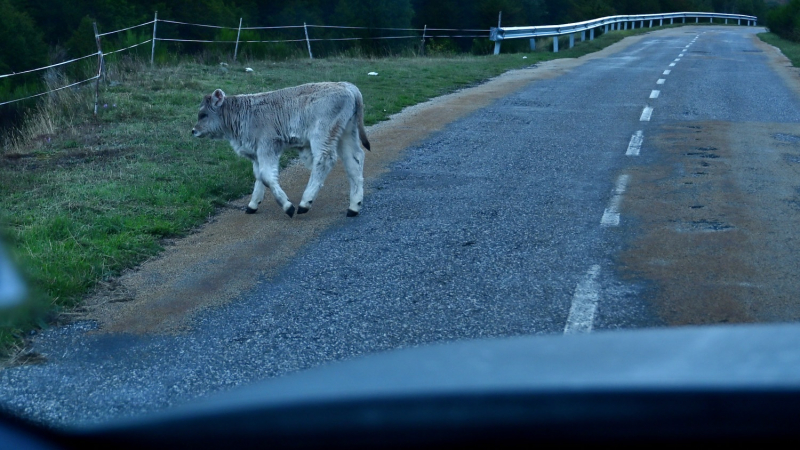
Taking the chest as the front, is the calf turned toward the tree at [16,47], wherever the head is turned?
no

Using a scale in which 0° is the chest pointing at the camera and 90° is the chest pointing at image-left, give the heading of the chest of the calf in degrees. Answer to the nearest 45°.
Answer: approximately 90°
